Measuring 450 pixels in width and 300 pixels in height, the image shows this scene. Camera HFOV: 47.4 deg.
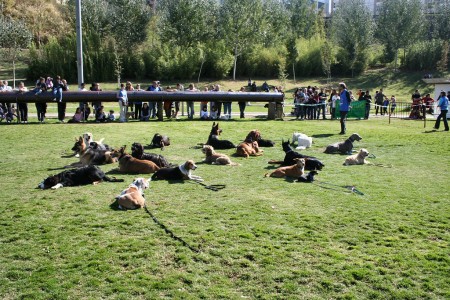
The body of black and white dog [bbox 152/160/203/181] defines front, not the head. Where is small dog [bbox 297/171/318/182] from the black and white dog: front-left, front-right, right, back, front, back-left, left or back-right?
front

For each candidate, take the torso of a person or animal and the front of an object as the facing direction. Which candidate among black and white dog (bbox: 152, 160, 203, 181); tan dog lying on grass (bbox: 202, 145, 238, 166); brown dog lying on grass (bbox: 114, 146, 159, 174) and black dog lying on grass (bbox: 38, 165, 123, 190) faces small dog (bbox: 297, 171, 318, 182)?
the black and white dog

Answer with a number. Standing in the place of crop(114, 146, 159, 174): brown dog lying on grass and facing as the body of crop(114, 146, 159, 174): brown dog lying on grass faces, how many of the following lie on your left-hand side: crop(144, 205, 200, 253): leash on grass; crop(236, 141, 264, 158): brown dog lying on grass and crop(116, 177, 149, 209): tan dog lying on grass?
2

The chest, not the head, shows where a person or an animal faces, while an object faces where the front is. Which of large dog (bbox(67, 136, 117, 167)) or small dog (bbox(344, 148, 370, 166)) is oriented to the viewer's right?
small dog (bbox(344, 148, 370, 166))

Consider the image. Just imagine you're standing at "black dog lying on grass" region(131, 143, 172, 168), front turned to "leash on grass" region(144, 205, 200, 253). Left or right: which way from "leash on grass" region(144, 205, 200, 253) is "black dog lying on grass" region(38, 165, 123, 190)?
right

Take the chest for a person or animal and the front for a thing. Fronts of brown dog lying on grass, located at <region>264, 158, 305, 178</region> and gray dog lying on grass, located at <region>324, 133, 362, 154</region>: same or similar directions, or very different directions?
same or similar directions

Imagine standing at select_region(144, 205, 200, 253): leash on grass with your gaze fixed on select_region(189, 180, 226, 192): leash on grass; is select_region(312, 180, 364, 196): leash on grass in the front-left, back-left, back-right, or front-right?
front-right

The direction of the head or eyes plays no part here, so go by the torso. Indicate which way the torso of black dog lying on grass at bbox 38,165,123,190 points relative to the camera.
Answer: to the viewer's left
